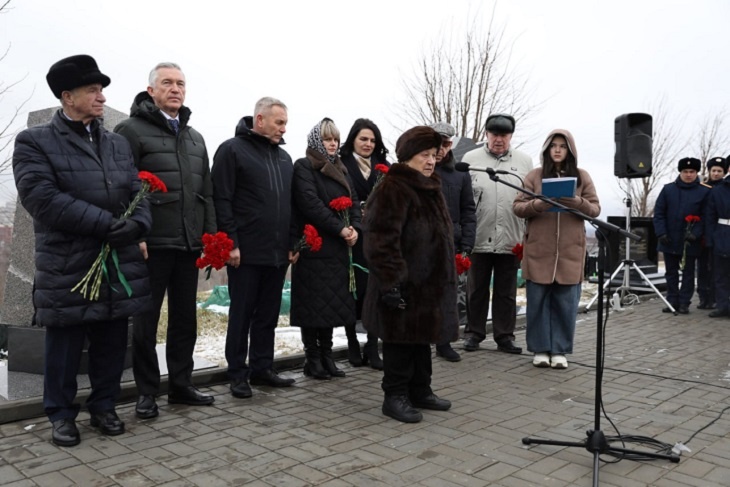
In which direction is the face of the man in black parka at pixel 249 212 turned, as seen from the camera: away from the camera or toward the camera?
toward the camera

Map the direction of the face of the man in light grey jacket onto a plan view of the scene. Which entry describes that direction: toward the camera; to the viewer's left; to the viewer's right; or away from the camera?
toward the camera

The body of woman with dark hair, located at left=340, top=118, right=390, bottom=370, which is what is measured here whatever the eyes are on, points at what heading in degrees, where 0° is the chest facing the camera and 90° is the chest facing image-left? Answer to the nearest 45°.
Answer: approximately 315°

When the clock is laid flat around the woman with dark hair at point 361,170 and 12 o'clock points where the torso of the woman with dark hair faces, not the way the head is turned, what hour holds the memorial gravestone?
The memorial gravestone is roughly at 4 o'clock from the woman with dark hair.

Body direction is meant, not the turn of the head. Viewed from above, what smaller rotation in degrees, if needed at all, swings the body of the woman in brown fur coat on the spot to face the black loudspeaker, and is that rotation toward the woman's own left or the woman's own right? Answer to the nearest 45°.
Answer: approximately 90° to the woman's own left

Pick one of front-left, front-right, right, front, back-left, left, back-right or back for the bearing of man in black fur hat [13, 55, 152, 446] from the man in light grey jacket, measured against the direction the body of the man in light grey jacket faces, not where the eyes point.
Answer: front-right

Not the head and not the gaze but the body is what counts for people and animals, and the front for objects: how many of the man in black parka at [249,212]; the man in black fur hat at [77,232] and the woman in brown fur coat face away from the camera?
0

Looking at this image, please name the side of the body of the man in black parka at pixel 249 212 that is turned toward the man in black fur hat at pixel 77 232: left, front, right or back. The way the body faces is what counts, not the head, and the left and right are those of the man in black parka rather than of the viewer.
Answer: right

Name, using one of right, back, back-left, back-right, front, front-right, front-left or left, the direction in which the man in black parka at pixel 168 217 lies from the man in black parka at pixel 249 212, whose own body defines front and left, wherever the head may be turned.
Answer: right

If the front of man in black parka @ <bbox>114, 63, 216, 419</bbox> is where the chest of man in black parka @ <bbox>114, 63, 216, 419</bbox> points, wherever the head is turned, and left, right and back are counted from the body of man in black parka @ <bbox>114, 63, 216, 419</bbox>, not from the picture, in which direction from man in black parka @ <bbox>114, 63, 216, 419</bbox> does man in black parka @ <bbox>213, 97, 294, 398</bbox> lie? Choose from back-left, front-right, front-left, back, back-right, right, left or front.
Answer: left

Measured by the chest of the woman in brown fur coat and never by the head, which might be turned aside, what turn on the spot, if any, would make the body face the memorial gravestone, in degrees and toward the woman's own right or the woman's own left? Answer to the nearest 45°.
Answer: approximately 135° to the woman's own right

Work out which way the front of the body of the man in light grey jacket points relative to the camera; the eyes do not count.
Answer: toward the camera
